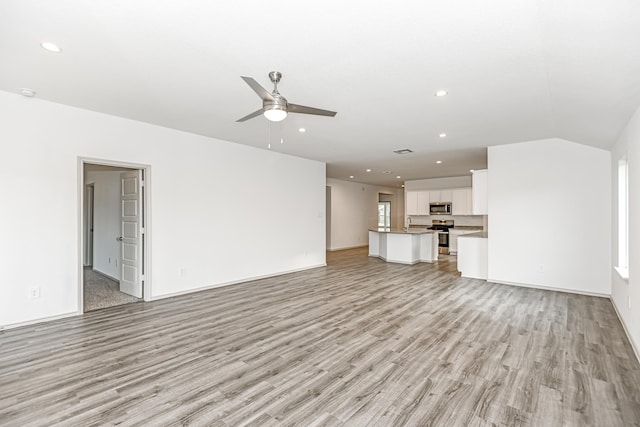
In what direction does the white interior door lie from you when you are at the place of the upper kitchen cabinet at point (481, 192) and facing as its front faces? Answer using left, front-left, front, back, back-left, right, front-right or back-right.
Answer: front-left

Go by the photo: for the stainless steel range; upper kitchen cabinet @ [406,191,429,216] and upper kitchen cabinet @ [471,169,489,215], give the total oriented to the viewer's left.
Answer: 1

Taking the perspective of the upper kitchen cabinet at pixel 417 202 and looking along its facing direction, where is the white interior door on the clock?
The white interior door is roughly at 1 o'clock from the upper kitchen cabinet.

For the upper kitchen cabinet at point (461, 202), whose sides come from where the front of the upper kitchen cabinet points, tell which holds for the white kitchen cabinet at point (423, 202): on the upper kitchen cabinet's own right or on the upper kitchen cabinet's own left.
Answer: on the upper kitchen cabinet's own right

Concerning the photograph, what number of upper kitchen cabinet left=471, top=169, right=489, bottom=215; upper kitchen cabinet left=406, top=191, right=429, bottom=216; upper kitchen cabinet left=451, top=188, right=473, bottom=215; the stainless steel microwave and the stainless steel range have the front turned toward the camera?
4

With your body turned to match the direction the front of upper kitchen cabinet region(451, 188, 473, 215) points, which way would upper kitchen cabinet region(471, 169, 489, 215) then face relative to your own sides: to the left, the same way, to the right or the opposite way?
to the right

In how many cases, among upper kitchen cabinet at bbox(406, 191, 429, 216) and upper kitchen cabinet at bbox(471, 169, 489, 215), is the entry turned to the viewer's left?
1

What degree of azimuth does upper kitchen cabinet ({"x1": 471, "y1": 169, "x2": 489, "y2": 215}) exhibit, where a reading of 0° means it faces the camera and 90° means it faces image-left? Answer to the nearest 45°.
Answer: approximately 90°

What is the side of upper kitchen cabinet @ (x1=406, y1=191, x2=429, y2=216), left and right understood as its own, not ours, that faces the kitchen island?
front

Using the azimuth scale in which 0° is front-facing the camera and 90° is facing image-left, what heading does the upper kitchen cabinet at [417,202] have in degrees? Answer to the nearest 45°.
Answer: approximately 0°

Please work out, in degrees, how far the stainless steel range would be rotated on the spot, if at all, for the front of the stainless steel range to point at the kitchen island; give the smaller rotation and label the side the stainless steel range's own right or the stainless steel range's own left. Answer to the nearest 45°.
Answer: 0° — it already faces it
